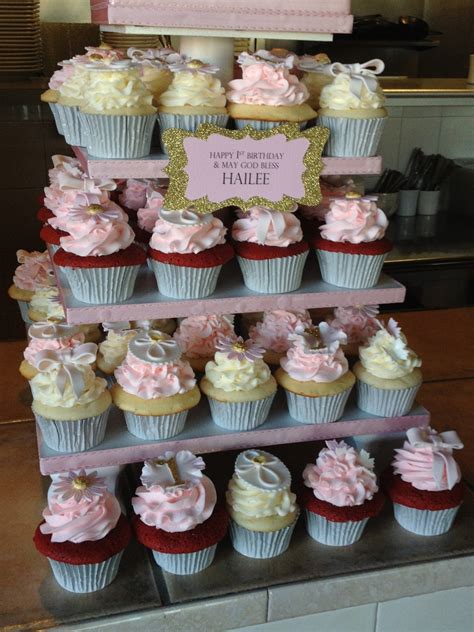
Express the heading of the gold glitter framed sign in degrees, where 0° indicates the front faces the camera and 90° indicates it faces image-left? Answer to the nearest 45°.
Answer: approximately 0°
